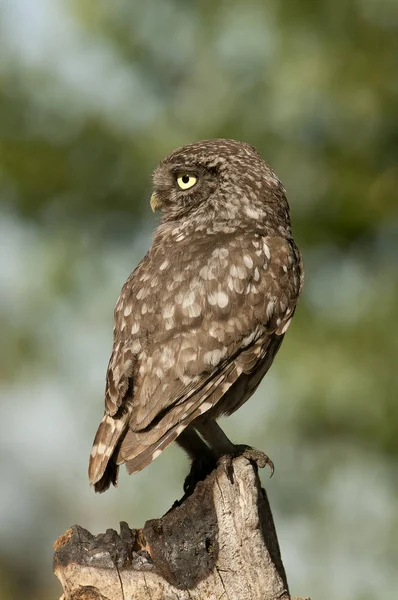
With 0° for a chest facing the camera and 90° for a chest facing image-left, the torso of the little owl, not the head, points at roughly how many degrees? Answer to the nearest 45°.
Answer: approximately 225°
